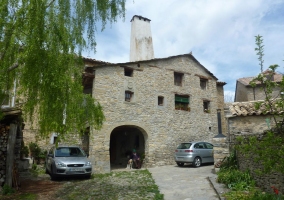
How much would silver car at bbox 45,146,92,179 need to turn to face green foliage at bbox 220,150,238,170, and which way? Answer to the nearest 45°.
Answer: approximately 90° to its left

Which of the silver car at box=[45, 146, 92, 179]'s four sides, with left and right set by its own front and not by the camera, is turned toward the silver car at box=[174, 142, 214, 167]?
left

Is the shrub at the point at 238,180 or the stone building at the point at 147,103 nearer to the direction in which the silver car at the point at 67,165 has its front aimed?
the shrub

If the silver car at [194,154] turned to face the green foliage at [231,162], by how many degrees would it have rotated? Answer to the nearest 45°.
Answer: approximately 135° to its right

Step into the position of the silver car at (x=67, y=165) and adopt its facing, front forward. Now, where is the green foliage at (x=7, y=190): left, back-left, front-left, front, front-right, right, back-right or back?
front-right

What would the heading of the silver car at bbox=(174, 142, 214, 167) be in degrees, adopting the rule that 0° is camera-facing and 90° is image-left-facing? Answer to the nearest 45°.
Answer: approximately 225°

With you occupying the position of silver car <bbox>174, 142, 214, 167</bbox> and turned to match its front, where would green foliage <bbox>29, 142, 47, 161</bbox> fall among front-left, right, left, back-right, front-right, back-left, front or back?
back-left

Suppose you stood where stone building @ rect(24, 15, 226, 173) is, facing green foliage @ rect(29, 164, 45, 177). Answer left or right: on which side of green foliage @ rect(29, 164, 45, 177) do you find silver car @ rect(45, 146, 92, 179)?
left

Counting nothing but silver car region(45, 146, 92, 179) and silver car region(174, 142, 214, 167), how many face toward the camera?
1
